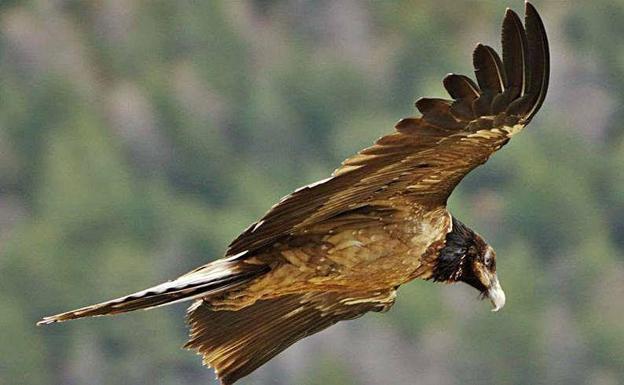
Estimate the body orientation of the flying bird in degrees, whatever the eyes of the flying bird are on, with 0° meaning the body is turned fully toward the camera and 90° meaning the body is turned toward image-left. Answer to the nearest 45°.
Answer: approximately 270°
